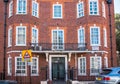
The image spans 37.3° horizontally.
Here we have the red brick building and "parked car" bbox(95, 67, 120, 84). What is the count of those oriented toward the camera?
1

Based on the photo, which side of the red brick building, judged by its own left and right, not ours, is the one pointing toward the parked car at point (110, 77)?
front

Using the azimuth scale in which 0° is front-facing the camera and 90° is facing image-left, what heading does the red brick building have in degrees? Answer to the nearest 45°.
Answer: approximately 0°
